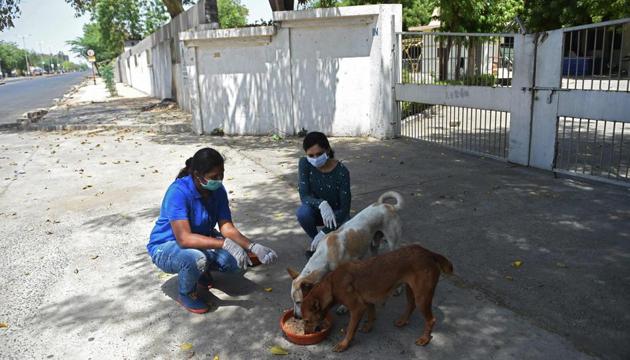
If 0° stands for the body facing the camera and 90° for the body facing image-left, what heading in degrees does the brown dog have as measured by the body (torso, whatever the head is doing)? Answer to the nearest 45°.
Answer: approximately 90°

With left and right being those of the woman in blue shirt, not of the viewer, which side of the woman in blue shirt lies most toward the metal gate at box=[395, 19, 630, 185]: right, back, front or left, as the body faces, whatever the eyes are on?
left

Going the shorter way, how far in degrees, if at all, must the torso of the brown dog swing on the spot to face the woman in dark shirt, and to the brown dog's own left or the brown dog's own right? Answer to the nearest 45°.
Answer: approximately 90° to the brown dog's own right

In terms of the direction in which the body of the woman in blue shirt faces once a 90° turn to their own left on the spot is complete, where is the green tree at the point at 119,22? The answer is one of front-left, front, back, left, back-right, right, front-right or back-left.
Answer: front-left

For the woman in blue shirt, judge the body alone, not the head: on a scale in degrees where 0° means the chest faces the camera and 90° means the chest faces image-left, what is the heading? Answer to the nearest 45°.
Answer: approximately 315°

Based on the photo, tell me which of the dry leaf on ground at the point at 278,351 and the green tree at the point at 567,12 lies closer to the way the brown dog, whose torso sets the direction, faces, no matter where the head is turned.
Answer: the dry leaf on ground

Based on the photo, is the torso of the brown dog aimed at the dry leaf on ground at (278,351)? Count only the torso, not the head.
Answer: yes

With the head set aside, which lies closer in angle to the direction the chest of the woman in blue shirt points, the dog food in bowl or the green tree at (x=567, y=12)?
the dog food in bowl

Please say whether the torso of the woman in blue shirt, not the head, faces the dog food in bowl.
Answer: yes

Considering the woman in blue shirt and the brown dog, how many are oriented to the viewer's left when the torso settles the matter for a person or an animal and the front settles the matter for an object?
1

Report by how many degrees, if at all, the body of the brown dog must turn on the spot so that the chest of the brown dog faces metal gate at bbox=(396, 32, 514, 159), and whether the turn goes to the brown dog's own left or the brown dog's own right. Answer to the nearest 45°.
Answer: approximately 90° to the brown dog's own right

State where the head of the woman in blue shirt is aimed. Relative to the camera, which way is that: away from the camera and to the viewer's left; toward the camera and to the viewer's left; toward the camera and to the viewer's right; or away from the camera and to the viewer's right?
toward the camera and to the viewer's right

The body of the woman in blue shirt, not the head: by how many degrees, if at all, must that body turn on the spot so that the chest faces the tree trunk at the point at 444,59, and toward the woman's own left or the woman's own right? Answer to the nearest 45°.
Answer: approximately 90° to the woman's own left

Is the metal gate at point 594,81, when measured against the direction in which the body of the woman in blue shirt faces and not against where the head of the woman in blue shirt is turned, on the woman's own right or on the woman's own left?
on the woman's own left
